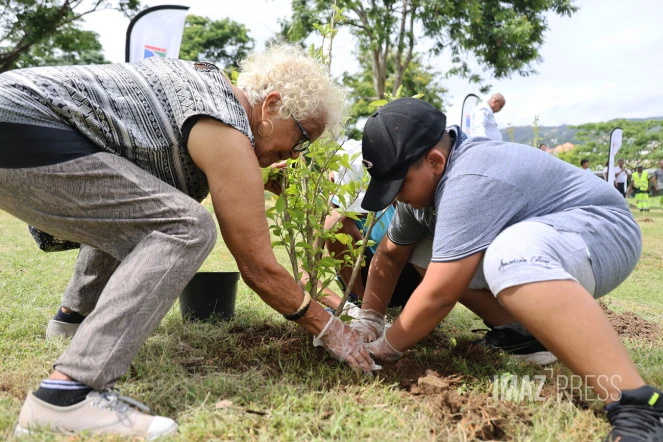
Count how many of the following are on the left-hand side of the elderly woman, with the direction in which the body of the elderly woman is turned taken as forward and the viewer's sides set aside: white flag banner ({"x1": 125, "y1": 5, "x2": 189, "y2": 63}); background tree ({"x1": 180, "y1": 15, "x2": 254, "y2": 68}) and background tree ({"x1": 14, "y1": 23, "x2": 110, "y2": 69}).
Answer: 3

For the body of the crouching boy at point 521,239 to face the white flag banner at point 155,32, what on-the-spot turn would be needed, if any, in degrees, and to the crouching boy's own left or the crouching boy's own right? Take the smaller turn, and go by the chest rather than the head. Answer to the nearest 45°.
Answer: approximately 45° to the crouching boy's own right

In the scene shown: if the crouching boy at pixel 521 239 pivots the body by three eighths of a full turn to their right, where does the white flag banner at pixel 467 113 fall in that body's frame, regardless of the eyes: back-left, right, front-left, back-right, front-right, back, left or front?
front-left

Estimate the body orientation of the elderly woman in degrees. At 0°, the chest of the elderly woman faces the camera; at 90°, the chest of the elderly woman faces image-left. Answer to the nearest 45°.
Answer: approximately 270°

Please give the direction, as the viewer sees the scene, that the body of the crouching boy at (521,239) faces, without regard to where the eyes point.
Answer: to the viewer's left

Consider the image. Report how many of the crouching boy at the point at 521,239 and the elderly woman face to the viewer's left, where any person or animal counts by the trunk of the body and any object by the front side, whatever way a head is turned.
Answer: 1

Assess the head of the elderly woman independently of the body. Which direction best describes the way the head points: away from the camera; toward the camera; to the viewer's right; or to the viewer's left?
to the viewer's right

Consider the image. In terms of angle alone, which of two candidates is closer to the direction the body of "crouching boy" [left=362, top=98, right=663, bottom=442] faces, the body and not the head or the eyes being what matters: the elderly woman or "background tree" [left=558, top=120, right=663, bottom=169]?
the elderly woman

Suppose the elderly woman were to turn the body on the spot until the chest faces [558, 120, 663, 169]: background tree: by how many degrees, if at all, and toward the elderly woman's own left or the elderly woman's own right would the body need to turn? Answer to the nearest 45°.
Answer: approximately 45° to the elderly woman's own left

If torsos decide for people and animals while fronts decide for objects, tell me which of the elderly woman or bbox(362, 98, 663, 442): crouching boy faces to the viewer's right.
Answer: the elderly woman

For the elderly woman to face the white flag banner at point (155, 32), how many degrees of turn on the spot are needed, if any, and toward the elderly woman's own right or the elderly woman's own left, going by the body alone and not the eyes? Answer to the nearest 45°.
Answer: approximately 90° to the elderly woman's own left
